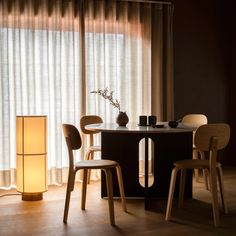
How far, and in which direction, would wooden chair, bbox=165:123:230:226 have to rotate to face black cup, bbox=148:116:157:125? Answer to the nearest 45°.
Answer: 0° — it already faces it

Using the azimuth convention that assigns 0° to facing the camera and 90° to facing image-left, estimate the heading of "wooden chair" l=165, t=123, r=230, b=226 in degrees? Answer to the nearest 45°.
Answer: approximately 135°

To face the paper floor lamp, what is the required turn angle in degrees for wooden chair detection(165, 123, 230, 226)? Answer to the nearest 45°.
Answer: approximately 45° to its left
